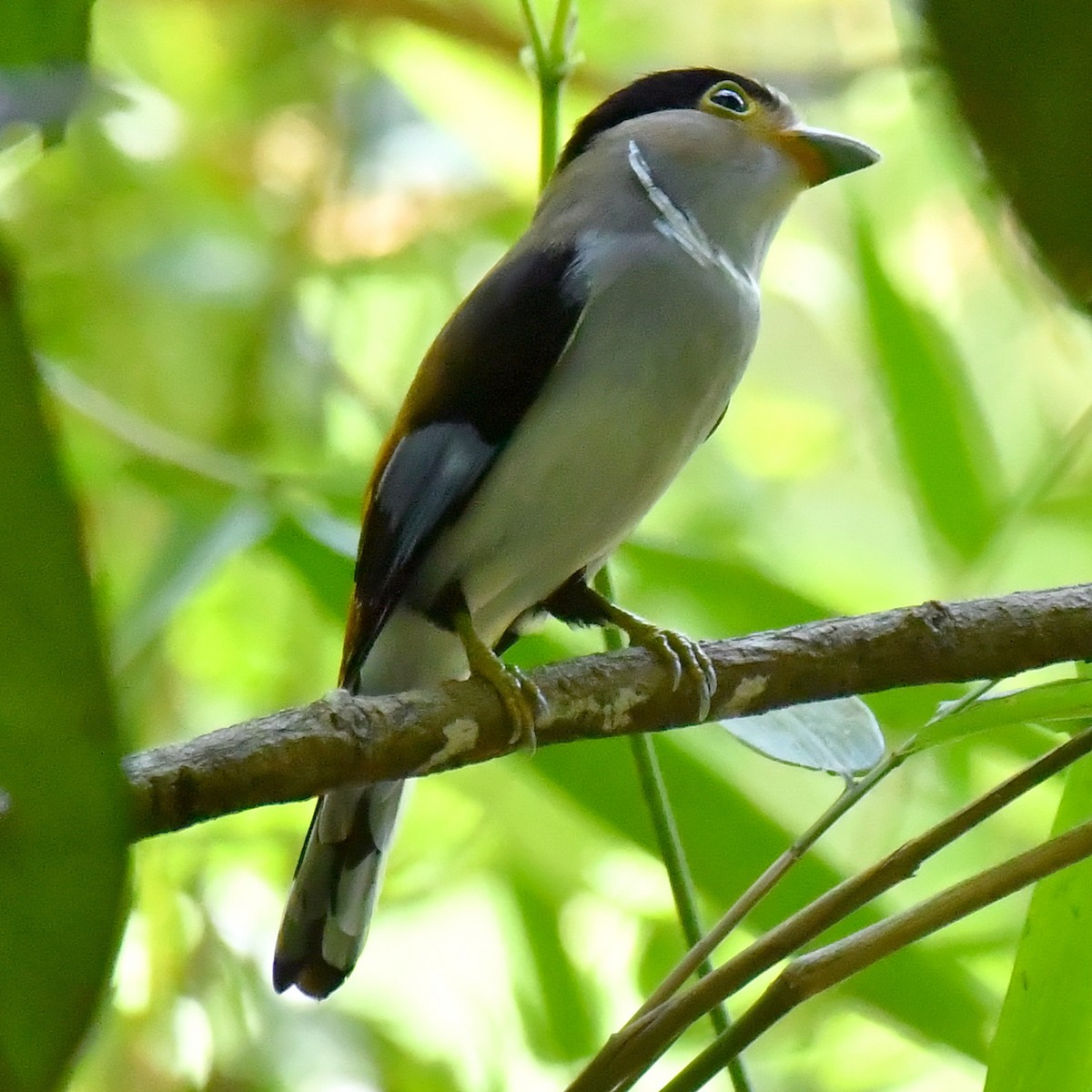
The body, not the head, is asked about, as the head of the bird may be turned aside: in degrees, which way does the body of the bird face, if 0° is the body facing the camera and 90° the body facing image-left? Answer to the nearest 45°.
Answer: approximately 315°

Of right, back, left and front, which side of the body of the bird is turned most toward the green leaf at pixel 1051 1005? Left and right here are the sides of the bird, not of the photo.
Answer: front

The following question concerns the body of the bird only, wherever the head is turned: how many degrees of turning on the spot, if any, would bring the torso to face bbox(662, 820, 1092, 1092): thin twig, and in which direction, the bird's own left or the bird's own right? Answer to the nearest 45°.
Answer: approximately 45° to the bird's own left

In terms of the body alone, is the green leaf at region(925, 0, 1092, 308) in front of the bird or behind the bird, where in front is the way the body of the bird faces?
in front
